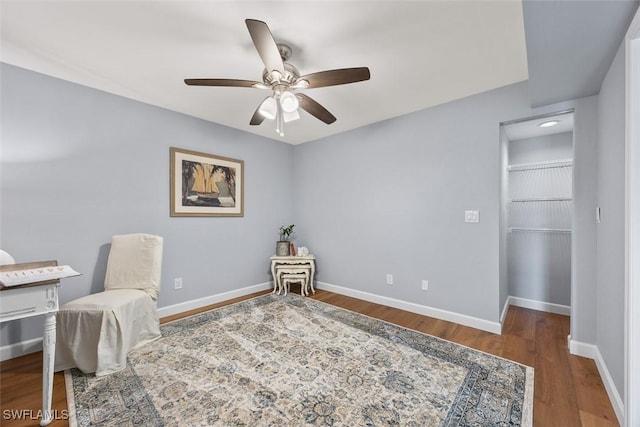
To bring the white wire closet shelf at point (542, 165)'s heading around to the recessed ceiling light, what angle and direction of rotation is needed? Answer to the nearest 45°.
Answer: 0° — it already faces it

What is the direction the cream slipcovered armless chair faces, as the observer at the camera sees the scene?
facing the viewer and to the left of the viewer

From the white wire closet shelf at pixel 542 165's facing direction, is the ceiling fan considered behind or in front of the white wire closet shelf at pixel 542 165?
in front

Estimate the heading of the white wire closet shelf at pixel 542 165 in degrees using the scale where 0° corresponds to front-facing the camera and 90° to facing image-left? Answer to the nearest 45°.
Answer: approximately 0°

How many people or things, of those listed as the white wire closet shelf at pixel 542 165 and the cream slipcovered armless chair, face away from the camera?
0

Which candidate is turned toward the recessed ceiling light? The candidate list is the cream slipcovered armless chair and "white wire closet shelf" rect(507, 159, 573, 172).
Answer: the white wire closet shelf

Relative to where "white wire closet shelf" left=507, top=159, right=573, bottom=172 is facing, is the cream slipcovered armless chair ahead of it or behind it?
ahead

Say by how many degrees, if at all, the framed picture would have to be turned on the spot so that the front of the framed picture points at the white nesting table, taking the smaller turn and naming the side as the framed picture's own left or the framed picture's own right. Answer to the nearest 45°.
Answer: approximately 45° to the framed picture's own left

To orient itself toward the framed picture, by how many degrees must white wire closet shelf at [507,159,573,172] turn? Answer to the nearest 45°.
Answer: approximately 45° to its right

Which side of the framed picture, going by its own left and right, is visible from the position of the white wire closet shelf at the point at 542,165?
front

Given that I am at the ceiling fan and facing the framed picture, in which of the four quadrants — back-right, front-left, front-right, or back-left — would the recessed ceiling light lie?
back-right

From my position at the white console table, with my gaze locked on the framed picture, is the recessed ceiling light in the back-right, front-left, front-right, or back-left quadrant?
front-right

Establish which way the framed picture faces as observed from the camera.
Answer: facing the viewer and to the right of the viewer
